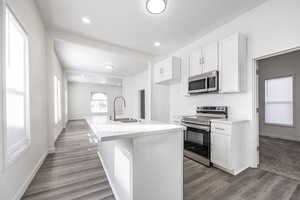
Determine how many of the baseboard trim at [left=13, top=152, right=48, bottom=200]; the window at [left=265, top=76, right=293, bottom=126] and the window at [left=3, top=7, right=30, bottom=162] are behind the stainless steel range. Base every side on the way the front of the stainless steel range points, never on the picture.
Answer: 1

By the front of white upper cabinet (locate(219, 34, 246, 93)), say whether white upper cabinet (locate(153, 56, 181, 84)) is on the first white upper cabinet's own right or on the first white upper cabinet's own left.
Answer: on the first white upper cabinet's own right

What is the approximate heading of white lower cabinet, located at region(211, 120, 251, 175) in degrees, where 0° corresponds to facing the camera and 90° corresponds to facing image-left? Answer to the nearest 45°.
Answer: approximately 45°

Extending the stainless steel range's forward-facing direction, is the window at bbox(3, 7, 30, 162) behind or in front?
in front

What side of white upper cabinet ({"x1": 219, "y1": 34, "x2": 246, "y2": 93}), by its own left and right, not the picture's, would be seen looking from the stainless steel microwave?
right

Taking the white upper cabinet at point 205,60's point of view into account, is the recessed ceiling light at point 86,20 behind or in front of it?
in front

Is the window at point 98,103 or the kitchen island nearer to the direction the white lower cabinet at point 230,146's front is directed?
the kitchen island

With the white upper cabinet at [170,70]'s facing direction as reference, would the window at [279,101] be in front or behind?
behind

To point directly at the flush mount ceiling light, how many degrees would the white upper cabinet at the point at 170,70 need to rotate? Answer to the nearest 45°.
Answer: approximately 45° to its left

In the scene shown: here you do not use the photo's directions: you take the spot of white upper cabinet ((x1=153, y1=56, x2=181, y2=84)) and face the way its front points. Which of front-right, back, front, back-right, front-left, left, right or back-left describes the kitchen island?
front-left
